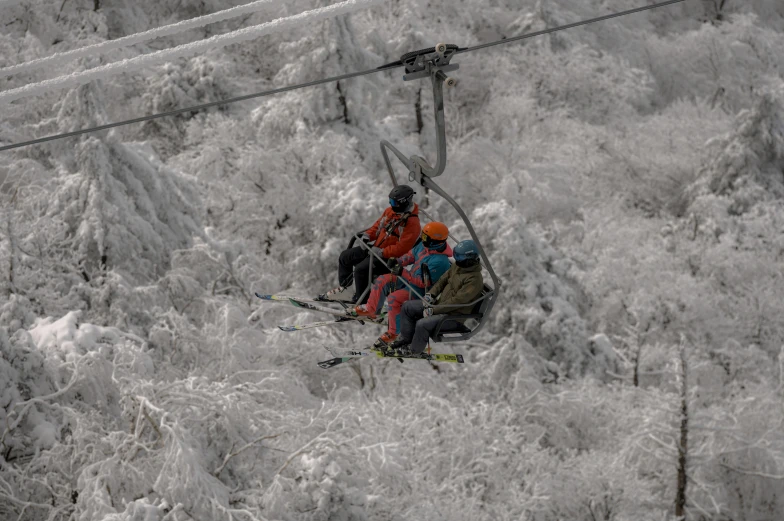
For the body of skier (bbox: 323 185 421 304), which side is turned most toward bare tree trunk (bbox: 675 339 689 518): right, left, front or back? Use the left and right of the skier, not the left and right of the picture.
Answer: back

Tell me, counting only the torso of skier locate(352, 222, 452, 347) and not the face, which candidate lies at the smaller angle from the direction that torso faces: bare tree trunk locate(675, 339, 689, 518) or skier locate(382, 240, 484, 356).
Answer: the skier

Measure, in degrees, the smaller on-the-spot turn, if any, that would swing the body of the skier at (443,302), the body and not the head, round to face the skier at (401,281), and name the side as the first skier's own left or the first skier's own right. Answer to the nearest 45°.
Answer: approximately 90° to the first skier's own right

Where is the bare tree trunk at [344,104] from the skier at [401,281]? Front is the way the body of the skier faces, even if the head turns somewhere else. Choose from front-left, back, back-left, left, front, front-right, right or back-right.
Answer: back-right

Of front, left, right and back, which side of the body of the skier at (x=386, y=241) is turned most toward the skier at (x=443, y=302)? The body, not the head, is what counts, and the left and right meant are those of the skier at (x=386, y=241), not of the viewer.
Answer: left

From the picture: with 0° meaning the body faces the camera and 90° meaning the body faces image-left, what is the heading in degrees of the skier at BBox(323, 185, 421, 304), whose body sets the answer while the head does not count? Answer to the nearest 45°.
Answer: approximately 45°

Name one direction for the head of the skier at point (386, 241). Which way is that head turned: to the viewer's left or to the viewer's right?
to the viewer's left

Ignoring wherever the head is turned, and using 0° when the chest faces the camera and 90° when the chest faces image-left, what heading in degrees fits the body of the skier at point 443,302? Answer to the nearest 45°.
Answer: approximately 45°

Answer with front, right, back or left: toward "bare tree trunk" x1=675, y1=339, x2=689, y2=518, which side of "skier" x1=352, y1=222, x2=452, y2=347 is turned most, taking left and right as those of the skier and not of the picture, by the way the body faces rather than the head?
back

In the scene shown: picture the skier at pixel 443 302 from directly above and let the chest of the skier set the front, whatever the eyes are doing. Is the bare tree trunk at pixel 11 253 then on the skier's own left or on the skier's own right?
on the skier's own right
